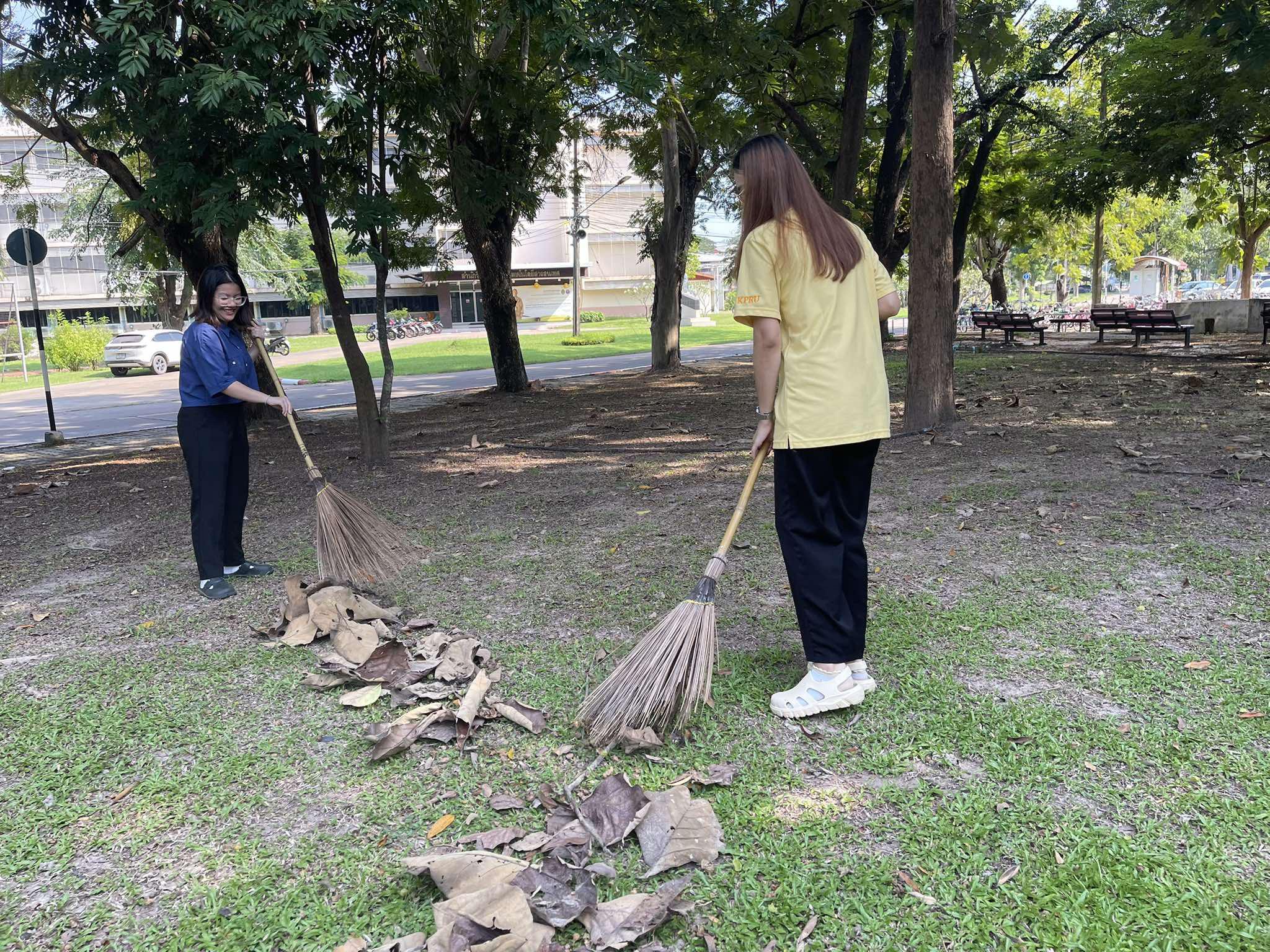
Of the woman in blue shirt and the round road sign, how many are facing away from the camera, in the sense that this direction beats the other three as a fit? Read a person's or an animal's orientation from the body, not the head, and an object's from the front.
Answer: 1

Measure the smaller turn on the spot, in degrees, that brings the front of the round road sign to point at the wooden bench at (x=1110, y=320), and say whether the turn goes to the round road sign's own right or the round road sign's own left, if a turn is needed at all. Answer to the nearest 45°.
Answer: approximately 90° to the round road sign's own right

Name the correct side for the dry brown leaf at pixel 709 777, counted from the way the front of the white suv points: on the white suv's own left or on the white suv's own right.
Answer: on the white suv's own right

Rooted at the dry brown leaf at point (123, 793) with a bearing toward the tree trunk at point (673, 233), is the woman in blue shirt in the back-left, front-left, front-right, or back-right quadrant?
front-left

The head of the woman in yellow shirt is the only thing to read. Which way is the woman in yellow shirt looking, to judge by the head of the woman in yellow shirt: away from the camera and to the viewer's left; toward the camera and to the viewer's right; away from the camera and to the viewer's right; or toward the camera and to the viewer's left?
away from the camera and to the viewer's left

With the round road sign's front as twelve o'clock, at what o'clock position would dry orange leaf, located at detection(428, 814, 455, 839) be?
The dry orange leaf is roughly at 6 o'clock from the round road sign.

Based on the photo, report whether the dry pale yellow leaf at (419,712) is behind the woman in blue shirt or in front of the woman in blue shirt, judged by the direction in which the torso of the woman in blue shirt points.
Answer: in front

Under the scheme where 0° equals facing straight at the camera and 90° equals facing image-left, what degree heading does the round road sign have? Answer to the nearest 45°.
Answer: approximately 180°

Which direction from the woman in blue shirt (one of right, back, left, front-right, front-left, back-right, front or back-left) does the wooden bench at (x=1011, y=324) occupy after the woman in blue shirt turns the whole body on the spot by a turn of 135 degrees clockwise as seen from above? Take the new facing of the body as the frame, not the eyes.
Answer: back-right

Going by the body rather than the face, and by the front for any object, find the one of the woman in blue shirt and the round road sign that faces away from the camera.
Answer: the round road sign

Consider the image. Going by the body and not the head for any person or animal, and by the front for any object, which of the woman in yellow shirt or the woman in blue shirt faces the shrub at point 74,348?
the woman in yellow shirt

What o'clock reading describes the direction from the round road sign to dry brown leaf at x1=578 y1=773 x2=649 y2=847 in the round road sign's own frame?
The dry brown leaf is roughly at 6 o'clock from the round road sign.

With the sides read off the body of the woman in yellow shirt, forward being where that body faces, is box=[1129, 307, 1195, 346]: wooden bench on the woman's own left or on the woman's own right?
on the woman's own right

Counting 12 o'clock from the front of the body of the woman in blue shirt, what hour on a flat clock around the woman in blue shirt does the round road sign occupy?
The round road sign is roughly at 7 o'clock from the woman in blue shirt.

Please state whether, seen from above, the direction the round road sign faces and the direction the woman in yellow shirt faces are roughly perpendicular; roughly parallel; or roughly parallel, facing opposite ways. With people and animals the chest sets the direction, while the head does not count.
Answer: roughly parallel

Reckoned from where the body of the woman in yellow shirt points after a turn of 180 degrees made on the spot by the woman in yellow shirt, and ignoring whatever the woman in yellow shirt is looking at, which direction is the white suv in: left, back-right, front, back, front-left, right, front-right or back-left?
back

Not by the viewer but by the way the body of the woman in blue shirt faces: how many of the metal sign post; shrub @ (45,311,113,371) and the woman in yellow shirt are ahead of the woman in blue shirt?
1
